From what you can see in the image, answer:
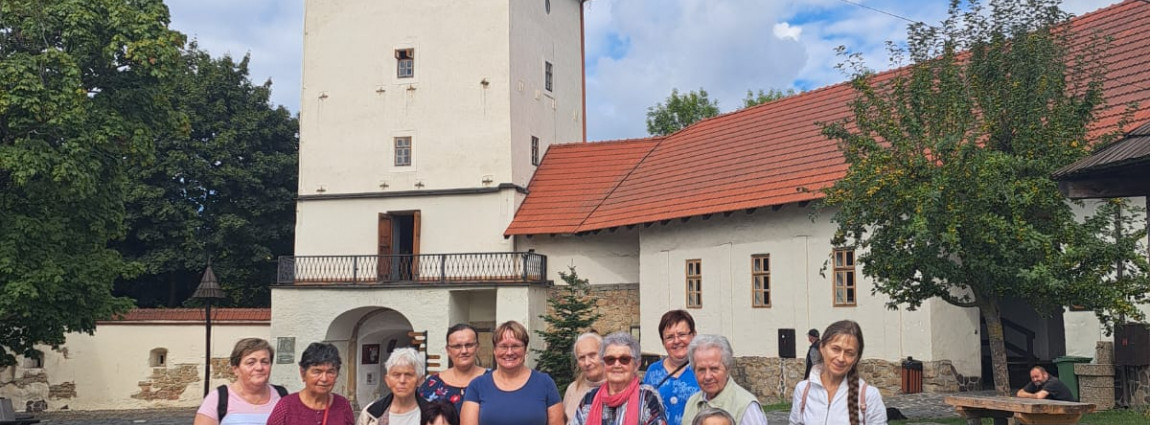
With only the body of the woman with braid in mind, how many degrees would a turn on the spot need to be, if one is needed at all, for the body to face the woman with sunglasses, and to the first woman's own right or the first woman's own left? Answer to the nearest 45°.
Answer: approximately 90° to the first woman's own right

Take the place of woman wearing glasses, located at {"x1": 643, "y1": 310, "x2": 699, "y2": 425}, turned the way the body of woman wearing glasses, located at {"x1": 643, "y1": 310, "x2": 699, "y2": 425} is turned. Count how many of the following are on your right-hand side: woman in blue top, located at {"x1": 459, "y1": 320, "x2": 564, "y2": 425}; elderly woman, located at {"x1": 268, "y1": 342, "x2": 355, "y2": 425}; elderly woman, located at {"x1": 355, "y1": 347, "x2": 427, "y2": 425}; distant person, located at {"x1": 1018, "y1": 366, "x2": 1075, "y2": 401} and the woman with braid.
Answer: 3

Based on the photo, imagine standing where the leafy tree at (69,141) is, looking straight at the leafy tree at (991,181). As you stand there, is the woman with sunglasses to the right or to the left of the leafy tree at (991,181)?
right

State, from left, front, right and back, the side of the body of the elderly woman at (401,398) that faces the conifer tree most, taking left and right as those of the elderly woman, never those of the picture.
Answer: back

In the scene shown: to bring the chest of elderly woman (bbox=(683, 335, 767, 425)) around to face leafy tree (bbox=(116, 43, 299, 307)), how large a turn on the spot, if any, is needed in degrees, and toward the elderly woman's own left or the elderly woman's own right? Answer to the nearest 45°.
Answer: approximately 90° to the elderly woman's own right

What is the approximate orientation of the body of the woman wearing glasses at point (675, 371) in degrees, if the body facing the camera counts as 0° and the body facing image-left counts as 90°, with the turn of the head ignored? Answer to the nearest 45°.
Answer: approximately 0°
